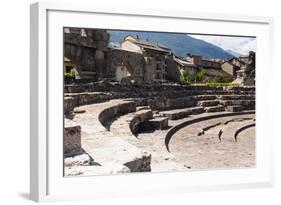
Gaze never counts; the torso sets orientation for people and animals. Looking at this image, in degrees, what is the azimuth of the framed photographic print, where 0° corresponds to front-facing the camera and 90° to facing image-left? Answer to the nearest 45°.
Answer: approximately 315°
